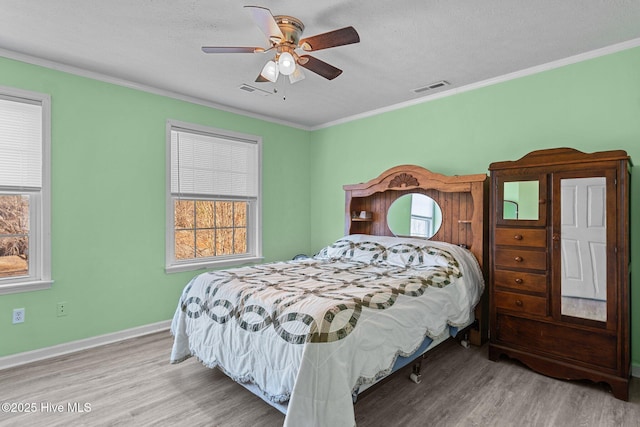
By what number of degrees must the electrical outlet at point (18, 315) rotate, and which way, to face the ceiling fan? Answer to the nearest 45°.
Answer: approximately 45° to its left

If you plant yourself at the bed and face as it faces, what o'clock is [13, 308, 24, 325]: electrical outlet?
The electrical outlet is roughly at 2 o'clock from the bed.

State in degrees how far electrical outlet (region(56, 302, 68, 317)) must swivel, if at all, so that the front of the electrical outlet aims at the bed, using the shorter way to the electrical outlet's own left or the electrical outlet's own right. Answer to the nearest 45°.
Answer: approximately 45° to the electrical outlet's own left

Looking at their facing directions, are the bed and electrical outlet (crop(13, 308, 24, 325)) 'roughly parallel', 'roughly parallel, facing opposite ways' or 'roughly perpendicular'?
roughly perpendicular

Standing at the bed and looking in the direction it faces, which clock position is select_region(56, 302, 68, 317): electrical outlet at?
The electrical outlet is roughly at 2 o'clock from the bed.

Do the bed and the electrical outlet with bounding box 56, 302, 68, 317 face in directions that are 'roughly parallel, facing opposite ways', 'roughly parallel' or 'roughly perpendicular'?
roughly perpendicular

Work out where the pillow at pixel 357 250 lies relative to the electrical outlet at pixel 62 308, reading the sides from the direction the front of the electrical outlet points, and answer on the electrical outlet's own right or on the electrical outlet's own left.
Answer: on the electrical outlet's own left

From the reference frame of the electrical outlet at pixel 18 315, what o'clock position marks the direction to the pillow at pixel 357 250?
The pillow is roughly at 10 o'clock from the electrical outlet.

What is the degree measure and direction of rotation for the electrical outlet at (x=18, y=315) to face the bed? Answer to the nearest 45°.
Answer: approximately 45° to its left

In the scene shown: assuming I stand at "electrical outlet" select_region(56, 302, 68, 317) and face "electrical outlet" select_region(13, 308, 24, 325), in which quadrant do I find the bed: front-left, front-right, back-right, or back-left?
back-left
